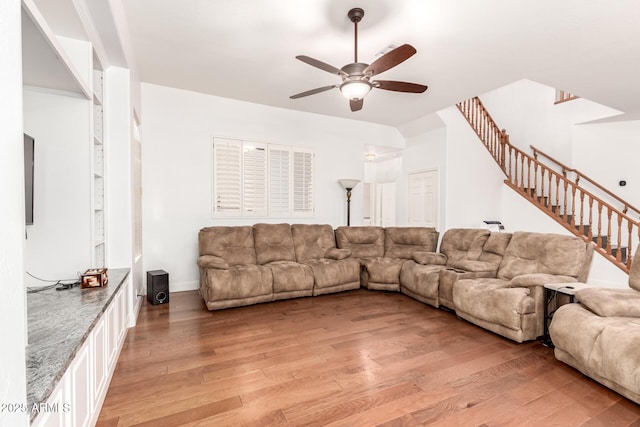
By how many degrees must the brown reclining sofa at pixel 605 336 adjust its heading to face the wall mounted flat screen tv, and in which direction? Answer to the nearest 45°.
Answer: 0° — it already faces it

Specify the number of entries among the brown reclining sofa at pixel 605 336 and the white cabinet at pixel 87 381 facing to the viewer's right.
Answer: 1

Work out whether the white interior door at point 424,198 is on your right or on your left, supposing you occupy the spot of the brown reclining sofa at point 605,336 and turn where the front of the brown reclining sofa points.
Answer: on your right

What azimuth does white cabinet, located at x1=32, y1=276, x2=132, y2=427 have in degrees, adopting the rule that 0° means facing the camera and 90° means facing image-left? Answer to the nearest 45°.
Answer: approximately 270°

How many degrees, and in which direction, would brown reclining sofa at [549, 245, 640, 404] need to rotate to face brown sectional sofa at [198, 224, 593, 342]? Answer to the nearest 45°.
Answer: approximately 45° to its right
